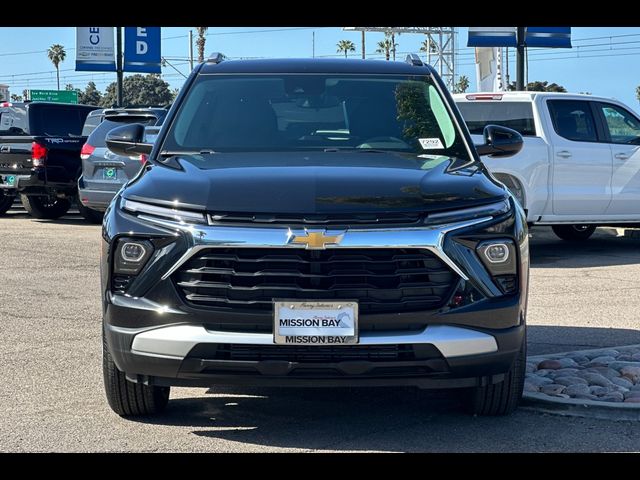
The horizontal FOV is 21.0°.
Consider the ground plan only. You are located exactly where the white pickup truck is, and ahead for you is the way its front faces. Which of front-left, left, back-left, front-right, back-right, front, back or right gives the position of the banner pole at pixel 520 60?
front-left

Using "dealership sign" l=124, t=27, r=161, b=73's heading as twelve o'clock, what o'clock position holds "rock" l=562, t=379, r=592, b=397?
The rock is roughly at 12 o'clock from the dealership sign.

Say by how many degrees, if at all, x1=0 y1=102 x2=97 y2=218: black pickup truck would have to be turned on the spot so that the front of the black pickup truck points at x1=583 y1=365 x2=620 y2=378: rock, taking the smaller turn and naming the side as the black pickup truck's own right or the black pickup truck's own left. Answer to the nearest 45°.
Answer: approximately 135° to the black pickup truck's own right

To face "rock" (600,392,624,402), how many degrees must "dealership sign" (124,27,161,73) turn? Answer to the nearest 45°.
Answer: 0° — it already faces it

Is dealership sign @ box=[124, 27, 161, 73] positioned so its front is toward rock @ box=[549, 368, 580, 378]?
yes

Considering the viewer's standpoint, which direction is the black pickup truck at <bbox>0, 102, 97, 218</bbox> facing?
facing away from the viewer and to the right of the viewer

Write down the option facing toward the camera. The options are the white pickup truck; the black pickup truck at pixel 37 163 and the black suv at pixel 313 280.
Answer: the black suv at pixel 313 280

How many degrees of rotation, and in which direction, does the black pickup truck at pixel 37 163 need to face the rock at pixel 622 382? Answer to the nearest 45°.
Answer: approximately 135° to its right

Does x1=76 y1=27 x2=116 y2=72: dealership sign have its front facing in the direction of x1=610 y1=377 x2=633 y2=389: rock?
yes

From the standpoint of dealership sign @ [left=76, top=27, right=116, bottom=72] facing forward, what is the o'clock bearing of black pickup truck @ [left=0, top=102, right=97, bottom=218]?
The black pickup truck is roughly at 12 o'clock from the dealership sign.

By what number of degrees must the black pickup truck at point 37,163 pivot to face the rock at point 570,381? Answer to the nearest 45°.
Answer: approximately 135° to its right

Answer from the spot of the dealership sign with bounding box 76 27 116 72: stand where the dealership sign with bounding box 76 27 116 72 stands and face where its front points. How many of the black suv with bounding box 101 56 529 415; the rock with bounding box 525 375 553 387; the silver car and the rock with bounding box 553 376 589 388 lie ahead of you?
4
